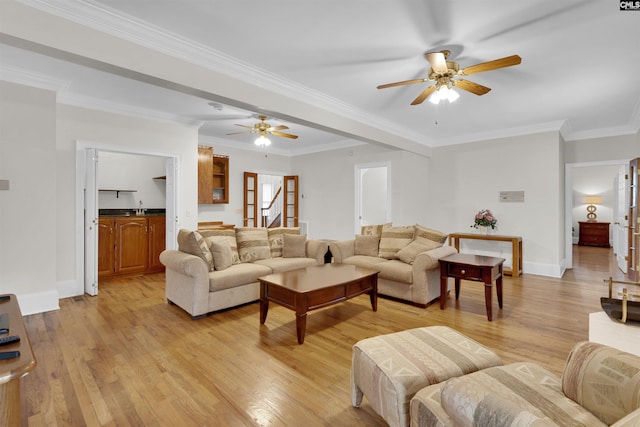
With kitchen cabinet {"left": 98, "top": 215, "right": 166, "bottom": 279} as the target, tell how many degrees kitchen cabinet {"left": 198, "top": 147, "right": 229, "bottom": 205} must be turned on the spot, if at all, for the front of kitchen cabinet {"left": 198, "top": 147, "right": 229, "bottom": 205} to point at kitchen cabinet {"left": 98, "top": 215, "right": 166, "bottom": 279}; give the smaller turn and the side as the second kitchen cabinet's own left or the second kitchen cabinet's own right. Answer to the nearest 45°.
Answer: approximately 135° to the second kitchen cabinet's own right

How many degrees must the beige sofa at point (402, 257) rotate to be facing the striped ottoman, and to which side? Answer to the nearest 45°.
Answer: approximately 45° to its left

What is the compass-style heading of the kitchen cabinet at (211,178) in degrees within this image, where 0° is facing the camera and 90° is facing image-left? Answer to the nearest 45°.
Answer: approximately 315°

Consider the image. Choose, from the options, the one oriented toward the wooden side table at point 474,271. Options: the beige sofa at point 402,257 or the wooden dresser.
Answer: the wooden dresser

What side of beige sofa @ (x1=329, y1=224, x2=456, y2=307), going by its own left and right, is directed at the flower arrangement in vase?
back

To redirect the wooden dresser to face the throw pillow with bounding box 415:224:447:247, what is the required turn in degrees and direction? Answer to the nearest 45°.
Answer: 0° — it already faces it

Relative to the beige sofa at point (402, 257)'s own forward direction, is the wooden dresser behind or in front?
behind

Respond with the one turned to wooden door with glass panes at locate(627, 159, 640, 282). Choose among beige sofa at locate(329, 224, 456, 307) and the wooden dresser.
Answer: the wooden dresser

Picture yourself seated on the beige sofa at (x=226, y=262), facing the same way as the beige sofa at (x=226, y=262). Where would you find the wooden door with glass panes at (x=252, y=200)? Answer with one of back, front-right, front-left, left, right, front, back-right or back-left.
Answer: back-left
